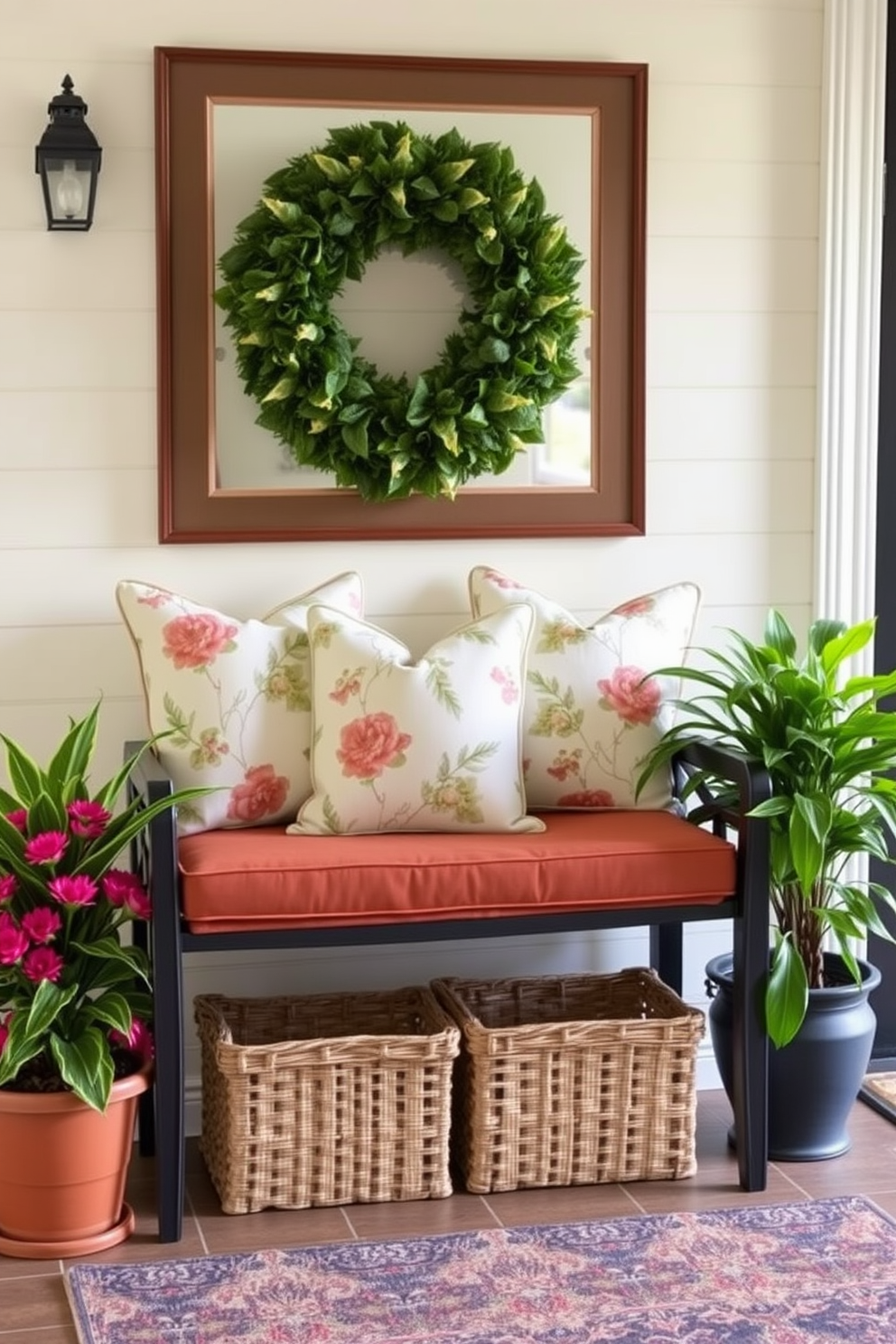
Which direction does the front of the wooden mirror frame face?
toward the camera

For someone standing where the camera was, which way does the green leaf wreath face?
facing the viewer
